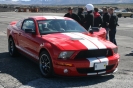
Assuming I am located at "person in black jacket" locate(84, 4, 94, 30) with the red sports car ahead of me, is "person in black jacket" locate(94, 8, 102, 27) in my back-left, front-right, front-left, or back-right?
back-left

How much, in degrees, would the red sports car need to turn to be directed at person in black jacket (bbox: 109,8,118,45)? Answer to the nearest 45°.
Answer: approximately 90° to its left

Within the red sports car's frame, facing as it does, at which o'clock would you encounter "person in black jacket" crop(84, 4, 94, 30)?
The person in black jacket is roughly at 8 o'clock from the red sports car.

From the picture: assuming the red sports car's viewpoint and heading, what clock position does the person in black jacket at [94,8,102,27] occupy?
The person in black jacket is roughly at 8 o'clock from the red sports car.

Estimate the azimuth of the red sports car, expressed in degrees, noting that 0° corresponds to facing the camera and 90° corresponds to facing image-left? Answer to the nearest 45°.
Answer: approximately 315°
